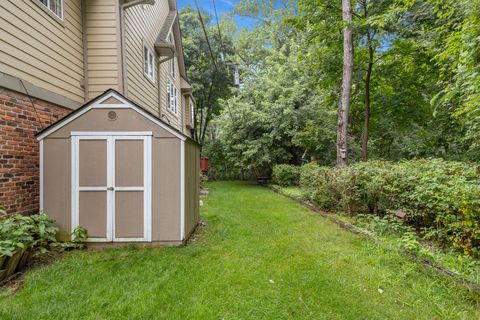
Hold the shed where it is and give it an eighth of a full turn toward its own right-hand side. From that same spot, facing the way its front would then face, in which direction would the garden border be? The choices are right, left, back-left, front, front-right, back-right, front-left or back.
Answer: left

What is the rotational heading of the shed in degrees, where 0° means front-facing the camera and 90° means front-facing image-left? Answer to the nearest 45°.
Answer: approximately 0°

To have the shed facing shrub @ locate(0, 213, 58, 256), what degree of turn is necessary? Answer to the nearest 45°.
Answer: approximately 45° to its right

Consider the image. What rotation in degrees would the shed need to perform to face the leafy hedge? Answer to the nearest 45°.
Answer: approximately 90° to its left
